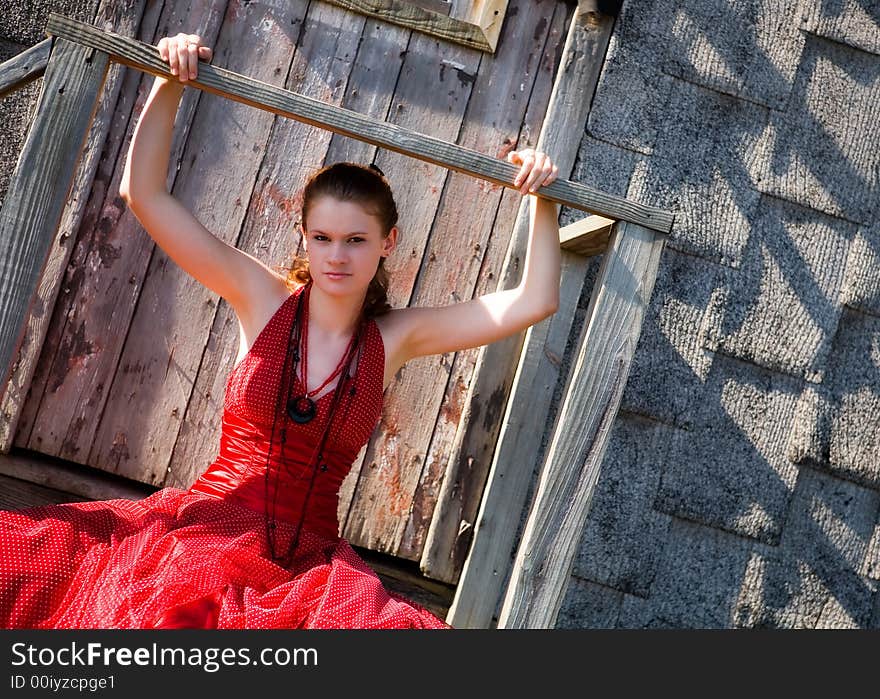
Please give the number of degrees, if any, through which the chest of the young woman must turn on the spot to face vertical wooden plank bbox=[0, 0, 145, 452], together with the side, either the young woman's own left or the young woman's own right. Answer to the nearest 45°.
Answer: approximately 135° to the young woman's own right

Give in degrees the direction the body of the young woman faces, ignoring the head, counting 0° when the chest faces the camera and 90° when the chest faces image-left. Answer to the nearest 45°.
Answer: approximately 0°

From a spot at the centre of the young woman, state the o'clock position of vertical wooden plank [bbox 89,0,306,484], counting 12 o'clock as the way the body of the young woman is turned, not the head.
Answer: The vertical wooden plank is roughly at 5 o'clock from the young woman.
